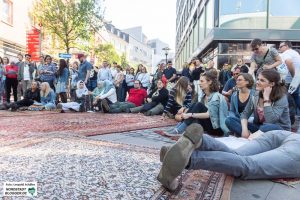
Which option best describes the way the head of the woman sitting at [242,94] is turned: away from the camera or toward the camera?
toward the camera

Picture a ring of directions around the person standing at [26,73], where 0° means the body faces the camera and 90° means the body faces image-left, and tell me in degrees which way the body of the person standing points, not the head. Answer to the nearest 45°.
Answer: approximately 0°

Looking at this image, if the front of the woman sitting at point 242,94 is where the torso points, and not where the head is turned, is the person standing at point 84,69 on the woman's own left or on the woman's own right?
on the woman's own right

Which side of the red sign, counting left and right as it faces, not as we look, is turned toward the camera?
front

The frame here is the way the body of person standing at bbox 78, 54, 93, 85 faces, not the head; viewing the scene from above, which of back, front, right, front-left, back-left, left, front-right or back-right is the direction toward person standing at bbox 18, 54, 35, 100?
right

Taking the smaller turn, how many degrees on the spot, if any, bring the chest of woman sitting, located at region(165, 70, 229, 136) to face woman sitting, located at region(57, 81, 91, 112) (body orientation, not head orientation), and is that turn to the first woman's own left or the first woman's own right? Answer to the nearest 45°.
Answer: approximately 45° to the first woman's own right

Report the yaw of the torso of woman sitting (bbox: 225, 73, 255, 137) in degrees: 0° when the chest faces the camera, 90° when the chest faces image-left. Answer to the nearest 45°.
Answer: approximately 45°

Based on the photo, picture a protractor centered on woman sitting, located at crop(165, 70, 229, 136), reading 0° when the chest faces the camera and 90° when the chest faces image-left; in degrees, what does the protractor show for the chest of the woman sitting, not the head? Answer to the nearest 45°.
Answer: approximately 90°

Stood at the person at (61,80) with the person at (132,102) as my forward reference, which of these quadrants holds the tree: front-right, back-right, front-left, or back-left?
back-left

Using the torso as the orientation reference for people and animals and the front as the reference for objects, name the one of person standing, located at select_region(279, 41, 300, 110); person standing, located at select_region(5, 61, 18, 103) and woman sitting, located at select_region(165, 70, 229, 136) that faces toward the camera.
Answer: person standing, located at select_region(5, 61, 18, 103)

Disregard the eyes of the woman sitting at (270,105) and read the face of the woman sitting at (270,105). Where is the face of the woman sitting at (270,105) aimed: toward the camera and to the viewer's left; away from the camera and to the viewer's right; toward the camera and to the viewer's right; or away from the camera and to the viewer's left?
toward the camera and to the viewer's left

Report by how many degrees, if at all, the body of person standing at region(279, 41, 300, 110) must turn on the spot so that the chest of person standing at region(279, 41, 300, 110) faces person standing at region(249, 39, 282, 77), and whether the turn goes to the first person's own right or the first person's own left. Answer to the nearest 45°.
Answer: approximately 45° to the first person's own left
